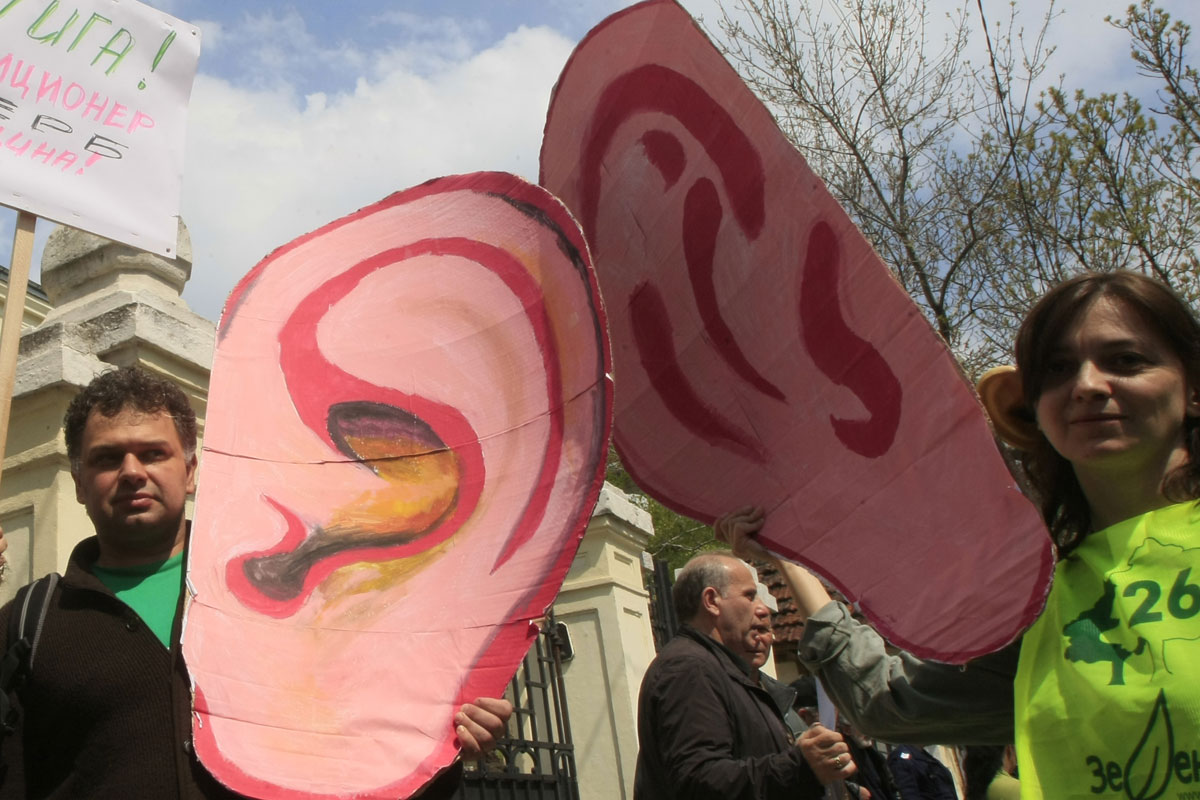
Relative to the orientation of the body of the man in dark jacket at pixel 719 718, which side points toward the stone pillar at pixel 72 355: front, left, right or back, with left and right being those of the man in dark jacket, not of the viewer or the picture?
back

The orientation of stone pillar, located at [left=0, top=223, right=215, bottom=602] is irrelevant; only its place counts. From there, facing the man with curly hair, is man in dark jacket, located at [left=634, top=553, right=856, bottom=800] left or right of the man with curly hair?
left

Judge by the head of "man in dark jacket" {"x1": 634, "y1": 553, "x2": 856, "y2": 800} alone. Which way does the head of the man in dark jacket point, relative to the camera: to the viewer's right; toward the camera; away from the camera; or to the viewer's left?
to the viewer's right

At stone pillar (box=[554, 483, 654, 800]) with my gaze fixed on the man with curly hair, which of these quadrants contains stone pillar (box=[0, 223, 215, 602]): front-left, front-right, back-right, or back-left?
front-right

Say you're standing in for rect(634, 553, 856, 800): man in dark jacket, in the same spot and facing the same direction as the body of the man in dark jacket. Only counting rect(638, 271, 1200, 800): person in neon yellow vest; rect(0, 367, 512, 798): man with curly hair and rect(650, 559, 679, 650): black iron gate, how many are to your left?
1

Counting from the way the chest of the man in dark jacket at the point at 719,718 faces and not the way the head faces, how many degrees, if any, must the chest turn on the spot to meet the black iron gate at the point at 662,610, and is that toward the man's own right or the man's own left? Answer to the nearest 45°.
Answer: approximately 90° to the man's own left

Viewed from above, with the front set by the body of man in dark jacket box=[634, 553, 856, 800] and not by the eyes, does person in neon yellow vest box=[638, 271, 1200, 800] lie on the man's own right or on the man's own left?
on the man's own right

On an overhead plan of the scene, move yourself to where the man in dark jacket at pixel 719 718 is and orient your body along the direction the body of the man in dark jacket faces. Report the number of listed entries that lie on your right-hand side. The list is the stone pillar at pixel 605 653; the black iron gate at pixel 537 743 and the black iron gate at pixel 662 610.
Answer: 0

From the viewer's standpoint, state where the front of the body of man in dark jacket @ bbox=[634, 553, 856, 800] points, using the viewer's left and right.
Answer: facing to the right of the viewer

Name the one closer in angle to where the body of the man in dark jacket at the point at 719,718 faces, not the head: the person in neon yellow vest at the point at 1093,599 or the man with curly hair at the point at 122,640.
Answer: the person in neon yellow vest

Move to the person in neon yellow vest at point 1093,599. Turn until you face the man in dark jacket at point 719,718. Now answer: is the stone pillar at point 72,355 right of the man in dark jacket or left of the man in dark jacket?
left
